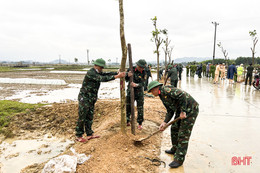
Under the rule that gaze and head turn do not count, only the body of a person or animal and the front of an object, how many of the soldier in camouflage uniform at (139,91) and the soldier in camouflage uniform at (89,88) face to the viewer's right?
1

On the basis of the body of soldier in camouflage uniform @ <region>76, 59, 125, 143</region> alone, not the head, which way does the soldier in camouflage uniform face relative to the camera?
to the viewer's right

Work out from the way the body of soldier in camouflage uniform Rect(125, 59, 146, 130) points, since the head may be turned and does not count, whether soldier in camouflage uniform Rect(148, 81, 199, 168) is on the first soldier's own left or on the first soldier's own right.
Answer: on the first soldier's own left

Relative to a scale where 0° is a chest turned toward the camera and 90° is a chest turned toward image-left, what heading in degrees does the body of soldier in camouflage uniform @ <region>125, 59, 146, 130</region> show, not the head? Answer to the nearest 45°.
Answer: approximately 45°
